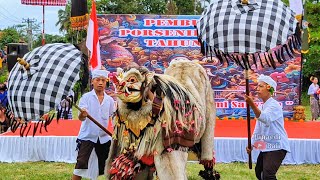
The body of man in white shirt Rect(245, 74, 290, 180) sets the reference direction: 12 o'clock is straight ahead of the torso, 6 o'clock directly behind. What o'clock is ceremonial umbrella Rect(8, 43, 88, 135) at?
The ceremonial umbrella is roughly at 11 o'clock from the man in white shirt.

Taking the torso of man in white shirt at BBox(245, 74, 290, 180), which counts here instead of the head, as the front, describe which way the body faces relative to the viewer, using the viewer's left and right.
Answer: facing to the left of the viewer

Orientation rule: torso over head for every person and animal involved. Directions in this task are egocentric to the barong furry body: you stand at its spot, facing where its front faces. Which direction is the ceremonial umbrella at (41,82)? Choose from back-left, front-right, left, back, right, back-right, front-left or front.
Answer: front-right

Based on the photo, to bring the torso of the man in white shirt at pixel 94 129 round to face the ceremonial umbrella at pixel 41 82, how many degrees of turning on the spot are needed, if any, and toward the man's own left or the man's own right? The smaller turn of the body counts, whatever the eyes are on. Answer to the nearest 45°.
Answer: approximately 45° to the man's own right

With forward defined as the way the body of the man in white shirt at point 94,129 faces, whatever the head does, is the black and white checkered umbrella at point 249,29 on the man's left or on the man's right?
on the man's left

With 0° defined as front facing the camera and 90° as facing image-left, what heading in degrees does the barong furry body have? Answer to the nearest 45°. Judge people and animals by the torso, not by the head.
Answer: approximately 45°

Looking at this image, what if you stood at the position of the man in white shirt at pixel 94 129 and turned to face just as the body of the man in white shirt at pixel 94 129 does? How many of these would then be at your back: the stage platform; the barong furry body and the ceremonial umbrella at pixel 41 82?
1

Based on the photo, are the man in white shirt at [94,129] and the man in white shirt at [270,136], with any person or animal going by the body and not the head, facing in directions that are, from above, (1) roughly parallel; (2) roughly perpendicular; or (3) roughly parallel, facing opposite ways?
roughly perpendicular

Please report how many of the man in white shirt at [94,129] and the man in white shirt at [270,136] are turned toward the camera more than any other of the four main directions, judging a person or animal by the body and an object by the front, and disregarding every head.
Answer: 1

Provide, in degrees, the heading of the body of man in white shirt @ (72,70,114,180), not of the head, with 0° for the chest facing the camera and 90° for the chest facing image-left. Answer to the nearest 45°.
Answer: approximately 0°

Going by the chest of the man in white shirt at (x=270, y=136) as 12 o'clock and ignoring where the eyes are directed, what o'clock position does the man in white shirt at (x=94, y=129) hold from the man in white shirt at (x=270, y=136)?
the man in white shirt at (x=94, y=129) is roughly at 12 o'clock from the man in white shirt at (x=270, y=136).

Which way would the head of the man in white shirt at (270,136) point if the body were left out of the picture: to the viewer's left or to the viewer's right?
to the viewer's left
